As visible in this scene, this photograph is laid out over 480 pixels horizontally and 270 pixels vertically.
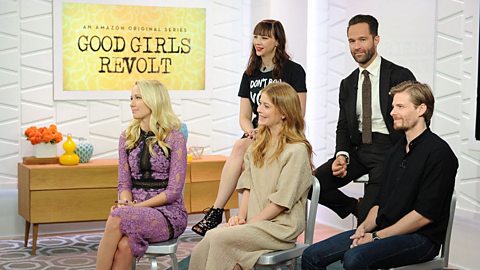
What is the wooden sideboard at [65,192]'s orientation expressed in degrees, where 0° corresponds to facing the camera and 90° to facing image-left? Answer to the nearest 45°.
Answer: approximately 0°

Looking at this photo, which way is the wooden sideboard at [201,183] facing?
toward the camera

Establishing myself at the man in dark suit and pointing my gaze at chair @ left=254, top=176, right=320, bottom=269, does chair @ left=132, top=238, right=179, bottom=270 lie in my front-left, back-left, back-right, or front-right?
front-right

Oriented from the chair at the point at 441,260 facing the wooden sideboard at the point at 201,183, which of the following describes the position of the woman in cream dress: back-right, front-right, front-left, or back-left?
front-left

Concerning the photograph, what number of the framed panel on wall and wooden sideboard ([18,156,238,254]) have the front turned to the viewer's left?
0
